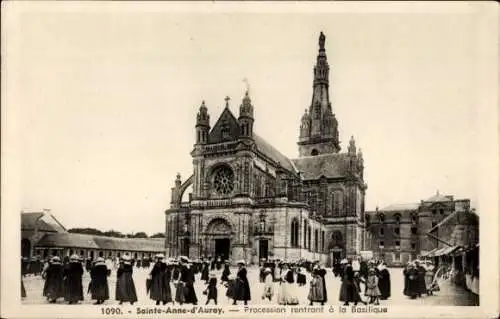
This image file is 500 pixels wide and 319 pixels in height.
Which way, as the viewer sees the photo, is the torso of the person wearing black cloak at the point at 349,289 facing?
away from the camera

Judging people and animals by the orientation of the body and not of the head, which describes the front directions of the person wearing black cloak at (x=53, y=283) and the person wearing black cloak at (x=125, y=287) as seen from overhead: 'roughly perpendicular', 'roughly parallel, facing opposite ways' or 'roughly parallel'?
roughly parallel

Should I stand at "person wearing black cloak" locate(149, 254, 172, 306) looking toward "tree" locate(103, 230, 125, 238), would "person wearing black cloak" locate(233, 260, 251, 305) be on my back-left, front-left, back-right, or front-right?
back-right

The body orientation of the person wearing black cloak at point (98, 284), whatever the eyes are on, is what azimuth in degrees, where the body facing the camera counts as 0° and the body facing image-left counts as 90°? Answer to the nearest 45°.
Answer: approximately 180°

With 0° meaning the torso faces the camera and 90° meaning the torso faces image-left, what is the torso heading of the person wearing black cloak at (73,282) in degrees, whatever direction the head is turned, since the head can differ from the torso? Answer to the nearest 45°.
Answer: approximately 180°

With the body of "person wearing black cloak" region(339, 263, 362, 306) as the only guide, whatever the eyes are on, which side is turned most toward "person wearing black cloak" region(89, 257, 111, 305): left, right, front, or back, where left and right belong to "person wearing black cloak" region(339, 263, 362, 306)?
left

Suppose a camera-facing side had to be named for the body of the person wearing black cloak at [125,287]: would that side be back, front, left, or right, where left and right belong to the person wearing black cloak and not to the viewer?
back

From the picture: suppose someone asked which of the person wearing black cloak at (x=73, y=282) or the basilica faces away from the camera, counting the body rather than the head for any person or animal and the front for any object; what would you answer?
the person wearing black cloak

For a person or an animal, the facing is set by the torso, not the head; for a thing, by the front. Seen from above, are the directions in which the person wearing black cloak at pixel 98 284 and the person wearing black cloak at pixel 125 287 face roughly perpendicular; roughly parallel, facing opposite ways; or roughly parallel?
roughly parallel

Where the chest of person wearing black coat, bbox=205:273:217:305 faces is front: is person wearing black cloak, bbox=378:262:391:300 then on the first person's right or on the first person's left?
on the first person's right

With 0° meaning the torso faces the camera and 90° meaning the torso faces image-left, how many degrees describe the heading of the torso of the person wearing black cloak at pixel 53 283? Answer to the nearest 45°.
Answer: approximately 180°

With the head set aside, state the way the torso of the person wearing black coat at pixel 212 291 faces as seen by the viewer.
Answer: away from the camera

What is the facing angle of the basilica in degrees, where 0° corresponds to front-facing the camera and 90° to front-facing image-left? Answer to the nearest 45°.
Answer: approximately 45°
